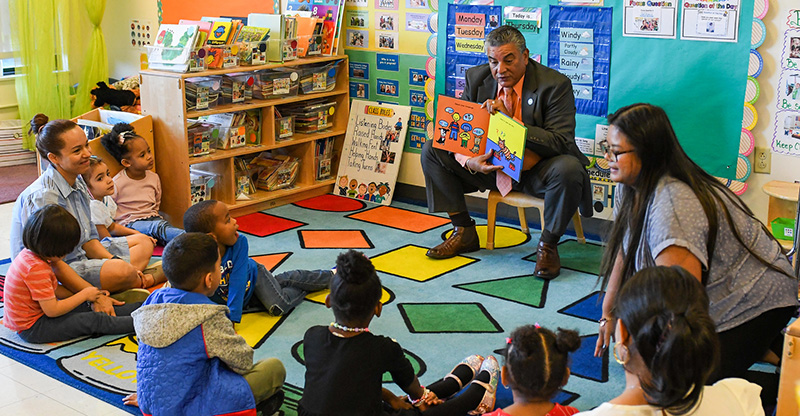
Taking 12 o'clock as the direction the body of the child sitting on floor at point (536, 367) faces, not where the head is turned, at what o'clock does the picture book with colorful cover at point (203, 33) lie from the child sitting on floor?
The picture book with colorful cover is roughly at 11 o'clock from the child sitting on floor.

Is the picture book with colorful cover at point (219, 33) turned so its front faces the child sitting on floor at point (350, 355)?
yes

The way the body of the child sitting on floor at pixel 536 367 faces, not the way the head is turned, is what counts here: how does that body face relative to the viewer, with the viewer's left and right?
facing away from the viewer

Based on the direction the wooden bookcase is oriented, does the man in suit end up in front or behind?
in front

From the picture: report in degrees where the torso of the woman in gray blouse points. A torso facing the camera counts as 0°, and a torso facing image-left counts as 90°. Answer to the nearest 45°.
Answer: approximately 90°

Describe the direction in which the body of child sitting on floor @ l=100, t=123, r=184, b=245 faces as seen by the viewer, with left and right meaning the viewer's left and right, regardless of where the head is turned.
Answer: facing the viewer and to the right of the viewer

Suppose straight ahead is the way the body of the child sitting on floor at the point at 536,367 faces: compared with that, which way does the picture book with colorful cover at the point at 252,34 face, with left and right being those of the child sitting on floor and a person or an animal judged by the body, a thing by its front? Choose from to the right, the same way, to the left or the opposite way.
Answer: the opposite way

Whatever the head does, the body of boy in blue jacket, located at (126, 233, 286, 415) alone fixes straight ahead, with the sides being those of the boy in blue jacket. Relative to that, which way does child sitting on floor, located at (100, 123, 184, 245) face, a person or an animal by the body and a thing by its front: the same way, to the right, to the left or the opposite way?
to the right

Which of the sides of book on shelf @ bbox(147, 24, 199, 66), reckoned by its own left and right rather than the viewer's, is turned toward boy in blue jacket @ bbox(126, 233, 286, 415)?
front

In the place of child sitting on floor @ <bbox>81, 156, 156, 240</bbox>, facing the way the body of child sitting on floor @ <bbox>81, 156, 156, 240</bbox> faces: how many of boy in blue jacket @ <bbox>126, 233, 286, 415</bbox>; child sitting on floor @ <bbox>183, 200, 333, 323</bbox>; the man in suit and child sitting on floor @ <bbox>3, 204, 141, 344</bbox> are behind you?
0

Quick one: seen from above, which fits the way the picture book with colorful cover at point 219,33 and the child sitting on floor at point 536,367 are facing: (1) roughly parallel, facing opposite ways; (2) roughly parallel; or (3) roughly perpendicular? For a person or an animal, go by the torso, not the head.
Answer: roughly parallel, facing opposite ways

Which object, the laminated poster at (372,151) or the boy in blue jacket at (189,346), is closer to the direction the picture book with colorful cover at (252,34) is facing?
the boy in blue jacket

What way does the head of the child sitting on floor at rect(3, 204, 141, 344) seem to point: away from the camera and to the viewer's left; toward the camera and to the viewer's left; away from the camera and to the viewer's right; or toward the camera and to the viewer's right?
away from the camera and to the viewer's right

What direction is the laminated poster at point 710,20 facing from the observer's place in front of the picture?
facing the viewer

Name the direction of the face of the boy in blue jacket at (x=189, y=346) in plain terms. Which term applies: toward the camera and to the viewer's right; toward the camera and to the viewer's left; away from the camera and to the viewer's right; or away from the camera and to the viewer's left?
away from the camera and to the viewer's right

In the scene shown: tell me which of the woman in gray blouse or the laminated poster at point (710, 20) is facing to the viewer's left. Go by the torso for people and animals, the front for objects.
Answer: the woman in gray blouse

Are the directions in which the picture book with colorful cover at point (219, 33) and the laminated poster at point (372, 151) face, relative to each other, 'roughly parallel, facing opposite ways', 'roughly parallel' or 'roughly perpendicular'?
roughly parallel
